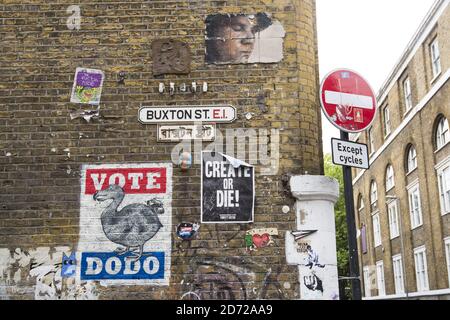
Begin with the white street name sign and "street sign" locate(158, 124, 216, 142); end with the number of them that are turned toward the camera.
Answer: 2

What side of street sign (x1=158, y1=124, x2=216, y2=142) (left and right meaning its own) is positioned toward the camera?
front

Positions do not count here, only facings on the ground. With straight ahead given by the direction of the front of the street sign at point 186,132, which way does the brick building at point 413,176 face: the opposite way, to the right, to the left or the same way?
to the right

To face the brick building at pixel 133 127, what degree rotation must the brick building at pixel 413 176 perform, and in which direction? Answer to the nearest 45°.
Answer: approximately 45° to its left

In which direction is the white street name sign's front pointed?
toward the camera

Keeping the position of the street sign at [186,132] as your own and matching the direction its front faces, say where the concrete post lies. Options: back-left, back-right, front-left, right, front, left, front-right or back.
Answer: left

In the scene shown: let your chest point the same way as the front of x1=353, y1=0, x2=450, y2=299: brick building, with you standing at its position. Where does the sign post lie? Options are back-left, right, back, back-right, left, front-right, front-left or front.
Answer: front-left

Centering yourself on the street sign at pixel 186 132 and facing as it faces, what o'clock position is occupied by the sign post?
The sign post is roughly at 10 o'clock from the street sign.

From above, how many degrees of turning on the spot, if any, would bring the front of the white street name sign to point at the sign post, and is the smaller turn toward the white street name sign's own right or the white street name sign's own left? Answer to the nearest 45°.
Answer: approximately 45° to the white street name sign's own left

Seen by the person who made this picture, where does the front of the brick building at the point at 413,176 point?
facing the viewer and to the left of the viewer

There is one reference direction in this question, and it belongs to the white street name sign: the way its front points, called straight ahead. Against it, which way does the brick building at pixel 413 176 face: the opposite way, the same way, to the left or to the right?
to the right
